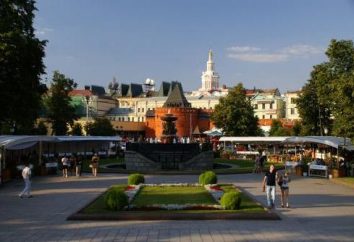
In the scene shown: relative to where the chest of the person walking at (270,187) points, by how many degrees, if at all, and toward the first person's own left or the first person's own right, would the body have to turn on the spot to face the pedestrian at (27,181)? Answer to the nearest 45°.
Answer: approximately 90° to the first person's own right

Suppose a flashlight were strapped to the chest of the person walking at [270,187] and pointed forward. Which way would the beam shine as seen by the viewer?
toward the camera

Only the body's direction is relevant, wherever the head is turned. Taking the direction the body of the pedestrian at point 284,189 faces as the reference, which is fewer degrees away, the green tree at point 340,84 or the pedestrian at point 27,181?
the pedestrian

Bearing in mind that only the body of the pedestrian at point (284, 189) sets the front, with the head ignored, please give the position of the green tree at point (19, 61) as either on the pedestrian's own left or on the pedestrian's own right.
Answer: on the pedestrian's own right

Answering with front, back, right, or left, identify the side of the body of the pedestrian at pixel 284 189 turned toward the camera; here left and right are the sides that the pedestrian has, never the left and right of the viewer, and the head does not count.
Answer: front

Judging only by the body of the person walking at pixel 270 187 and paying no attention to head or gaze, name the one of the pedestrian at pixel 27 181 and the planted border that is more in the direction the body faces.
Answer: the planted border

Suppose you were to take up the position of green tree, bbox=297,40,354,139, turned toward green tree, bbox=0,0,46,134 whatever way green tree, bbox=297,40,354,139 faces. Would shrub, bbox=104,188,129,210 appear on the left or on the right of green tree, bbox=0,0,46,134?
left

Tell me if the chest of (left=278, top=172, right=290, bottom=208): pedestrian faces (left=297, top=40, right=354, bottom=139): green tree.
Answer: no

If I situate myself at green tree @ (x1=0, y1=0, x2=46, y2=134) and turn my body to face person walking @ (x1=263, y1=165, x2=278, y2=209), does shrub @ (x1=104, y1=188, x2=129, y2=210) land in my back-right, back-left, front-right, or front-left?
front-right

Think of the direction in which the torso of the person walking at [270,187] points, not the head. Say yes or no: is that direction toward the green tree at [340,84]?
no

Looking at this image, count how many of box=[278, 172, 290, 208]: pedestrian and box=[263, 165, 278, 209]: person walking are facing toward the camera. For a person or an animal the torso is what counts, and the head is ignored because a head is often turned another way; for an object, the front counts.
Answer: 2

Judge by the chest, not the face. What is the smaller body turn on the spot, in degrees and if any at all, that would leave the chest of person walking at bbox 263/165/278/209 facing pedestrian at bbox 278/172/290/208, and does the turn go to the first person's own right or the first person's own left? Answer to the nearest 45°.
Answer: approximately 135° to the first person's own left

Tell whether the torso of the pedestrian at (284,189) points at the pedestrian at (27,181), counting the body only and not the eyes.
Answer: no

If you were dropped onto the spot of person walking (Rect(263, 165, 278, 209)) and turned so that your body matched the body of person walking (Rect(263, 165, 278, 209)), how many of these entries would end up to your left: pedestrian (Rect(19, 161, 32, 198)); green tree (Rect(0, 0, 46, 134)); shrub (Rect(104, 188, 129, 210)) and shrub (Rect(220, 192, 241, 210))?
0

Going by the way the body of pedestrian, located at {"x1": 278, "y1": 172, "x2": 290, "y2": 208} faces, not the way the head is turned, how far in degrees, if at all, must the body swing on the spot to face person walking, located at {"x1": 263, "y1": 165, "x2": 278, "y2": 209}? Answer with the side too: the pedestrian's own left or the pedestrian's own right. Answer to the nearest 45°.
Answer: approximately 45° to the pedestrian's own right

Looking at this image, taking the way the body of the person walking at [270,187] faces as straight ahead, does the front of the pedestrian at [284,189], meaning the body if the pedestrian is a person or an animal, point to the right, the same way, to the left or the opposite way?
the same way

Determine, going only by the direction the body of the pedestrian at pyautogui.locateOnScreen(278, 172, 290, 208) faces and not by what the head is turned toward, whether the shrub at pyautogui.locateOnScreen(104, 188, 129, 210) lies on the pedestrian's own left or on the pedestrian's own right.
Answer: on the pedestrian's own right

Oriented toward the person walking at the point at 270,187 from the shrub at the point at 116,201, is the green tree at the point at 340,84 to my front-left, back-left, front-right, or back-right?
front-left
